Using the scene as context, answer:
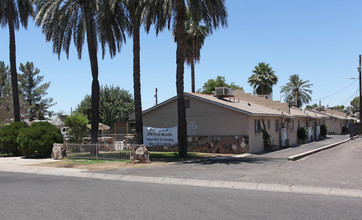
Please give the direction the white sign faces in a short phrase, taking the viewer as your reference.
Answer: facing the viewer

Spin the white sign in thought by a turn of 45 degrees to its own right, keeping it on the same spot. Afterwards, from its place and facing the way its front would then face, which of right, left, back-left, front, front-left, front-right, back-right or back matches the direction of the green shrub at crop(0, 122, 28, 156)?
front-right

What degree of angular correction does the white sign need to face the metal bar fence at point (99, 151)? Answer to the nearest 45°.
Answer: approximately 45° to its right

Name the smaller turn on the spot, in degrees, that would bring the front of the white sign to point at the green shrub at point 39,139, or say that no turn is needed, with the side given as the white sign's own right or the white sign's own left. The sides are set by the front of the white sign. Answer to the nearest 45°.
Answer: approximately 90° to the white sign's own right

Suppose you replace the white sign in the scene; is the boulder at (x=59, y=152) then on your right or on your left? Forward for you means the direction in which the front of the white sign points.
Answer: on your right

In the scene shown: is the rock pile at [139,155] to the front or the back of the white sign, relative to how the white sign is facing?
to the front
